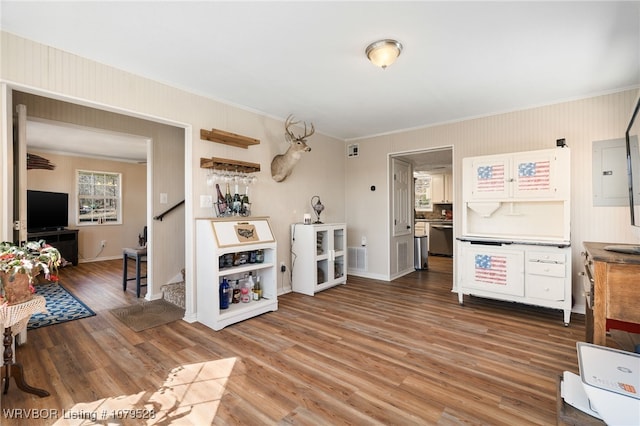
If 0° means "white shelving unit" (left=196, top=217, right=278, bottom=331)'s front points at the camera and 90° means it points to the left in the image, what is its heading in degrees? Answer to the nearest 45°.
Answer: approximately 315°

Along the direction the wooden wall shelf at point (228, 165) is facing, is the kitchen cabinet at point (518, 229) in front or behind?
in front

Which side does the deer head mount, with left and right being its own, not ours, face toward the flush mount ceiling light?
front

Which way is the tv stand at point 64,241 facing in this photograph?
toward the camera

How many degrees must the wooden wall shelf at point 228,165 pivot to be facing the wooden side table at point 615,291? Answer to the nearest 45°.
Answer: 0° — it already faces it

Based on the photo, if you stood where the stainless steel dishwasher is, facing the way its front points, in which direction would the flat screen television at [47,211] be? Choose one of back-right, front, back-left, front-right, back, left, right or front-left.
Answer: front-right

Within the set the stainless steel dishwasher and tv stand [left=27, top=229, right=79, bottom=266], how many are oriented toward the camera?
2

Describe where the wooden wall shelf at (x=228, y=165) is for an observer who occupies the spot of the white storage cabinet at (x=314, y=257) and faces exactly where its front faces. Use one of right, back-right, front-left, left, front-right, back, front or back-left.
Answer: right

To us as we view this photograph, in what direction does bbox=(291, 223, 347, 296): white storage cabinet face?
facing the viewer and to the right of the viewer

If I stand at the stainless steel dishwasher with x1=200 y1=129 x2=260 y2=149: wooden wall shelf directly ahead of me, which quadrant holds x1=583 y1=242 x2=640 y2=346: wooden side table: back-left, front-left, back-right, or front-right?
front-left

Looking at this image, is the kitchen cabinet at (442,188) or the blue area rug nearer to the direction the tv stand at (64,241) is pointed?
the blue area rug

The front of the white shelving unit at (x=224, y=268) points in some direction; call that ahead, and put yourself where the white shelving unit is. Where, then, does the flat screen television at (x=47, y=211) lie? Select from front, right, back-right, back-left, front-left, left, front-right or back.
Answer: back
